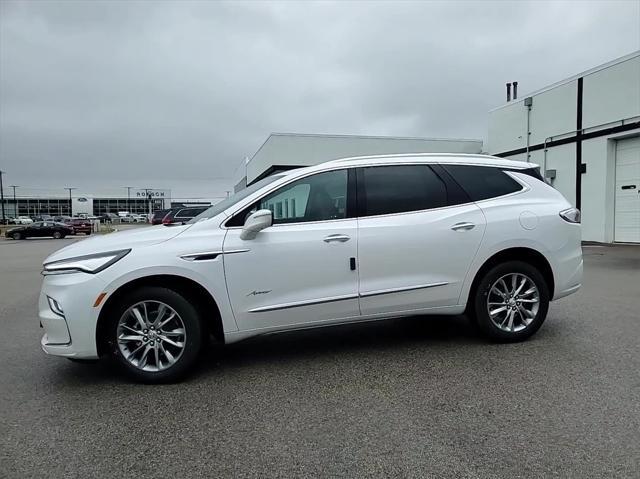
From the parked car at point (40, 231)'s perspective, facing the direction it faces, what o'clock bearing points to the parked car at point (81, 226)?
the parked car at point (81, 226) is roughly at 4 o'clock from the parked car at point (40, 231).

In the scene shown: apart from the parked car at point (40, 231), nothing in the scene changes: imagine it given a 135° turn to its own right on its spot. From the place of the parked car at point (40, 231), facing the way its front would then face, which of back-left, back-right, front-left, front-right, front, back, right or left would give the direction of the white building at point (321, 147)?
right

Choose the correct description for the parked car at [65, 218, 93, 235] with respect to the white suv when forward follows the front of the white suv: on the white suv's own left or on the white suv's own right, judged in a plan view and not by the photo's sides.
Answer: on the white suv's own right

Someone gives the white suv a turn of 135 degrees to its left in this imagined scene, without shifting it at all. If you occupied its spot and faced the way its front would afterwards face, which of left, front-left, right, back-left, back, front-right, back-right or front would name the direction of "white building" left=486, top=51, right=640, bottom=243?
left

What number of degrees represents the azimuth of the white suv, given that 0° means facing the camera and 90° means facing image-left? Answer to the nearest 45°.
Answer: approximately 90°

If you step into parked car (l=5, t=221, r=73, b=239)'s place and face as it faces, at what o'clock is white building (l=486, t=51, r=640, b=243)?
The white building is roughly at 8 o'clock from the parked car.

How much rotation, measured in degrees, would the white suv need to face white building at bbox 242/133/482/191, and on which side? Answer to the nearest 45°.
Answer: approximately 90° to its right

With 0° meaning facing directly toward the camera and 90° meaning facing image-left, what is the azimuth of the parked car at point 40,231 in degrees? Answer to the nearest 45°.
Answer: approximately 90°

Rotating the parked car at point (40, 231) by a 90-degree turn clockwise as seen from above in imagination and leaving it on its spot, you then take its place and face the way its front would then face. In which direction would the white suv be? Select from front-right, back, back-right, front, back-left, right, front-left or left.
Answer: back
